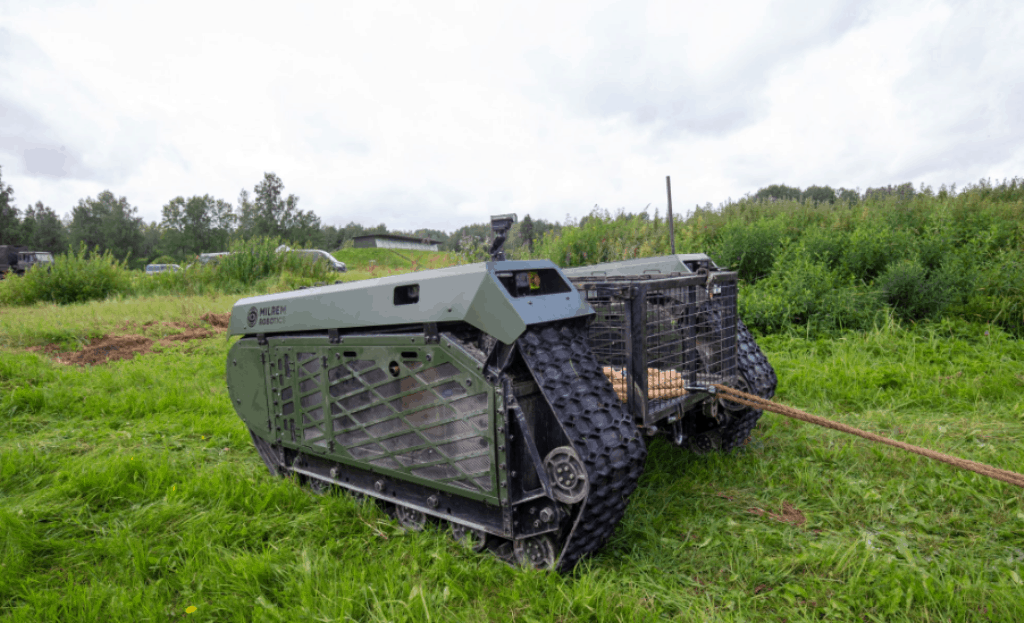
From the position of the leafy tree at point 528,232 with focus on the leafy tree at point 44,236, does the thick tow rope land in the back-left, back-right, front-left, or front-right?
back-left

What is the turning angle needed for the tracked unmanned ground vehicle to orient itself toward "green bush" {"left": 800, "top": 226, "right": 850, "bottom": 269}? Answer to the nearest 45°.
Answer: approximately 90° to its left

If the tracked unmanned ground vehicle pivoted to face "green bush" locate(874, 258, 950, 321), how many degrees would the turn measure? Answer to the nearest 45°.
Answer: approximately 90° to its left

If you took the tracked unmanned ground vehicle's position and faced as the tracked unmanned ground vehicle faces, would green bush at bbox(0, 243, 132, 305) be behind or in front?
behind

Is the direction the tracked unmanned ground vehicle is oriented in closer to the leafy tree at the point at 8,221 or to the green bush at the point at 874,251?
the green bush

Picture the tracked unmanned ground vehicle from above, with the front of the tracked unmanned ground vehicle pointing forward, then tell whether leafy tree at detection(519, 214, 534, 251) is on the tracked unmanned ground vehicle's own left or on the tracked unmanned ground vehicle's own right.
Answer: on the tracked unmanned ground vehicle's own left

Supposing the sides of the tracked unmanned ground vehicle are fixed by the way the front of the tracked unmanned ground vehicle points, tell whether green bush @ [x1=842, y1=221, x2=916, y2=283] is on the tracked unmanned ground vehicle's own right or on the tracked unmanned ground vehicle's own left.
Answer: on the tracked unmanned ground vehicle's own left

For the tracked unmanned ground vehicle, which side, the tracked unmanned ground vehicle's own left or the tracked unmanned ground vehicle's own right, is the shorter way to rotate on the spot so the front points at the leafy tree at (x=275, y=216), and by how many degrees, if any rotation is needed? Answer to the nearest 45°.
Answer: approximately 135° to the tracked unmanned ground vehicle's own left

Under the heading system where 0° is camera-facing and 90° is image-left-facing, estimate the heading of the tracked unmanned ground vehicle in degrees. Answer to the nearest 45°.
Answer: approximately 315°
